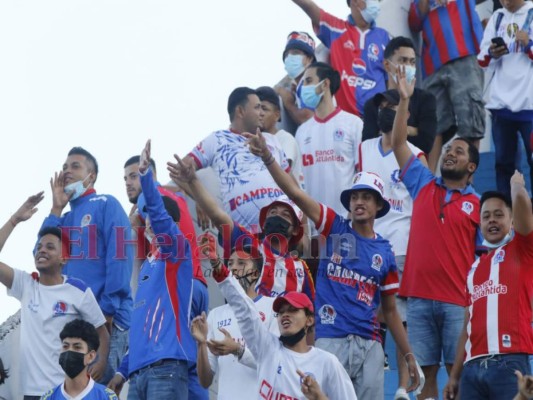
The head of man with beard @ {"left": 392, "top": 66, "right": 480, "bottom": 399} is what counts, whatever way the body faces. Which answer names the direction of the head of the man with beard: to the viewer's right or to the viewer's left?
to the viewer's left

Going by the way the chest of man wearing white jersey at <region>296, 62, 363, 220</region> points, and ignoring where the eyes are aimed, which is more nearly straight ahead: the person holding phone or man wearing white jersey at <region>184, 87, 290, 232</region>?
the man wearing white jersey

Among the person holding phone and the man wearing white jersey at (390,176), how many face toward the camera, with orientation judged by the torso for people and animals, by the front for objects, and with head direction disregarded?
2

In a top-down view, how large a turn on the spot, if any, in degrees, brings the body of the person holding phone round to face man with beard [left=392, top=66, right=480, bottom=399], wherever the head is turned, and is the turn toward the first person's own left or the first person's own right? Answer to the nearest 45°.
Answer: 0° — they already face them

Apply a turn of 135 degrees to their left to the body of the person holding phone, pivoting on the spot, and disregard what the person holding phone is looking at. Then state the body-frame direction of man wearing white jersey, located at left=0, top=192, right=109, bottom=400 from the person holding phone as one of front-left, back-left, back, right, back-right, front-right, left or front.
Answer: back

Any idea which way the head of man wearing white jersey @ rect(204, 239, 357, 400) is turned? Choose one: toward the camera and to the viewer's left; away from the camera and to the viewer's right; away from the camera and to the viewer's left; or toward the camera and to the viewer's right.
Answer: toward the camera and to the viewer's left

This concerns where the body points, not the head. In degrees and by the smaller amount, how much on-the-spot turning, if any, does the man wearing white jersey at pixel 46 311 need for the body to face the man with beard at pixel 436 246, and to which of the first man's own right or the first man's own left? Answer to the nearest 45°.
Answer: approximately 135° to the first man's own left

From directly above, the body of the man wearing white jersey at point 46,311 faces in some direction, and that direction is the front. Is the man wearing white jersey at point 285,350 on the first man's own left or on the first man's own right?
on the first man's own left
